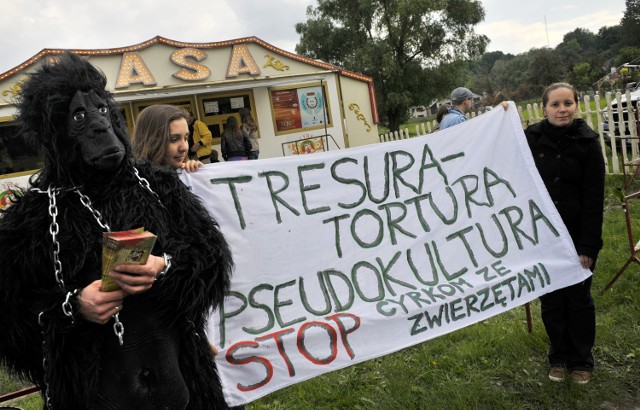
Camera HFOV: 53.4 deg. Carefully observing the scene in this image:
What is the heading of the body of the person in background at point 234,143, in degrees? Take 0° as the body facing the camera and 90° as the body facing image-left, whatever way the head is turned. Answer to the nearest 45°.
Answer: approximately 180°

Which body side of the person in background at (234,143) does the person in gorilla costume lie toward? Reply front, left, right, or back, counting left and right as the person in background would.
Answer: back

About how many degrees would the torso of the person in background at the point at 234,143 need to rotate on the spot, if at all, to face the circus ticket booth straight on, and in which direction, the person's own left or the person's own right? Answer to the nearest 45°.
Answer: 0° — they already face it

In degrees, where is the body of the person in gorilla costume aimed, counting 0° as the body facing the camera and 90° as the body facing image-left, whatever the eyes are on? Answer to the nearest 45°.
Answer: approximately 315°

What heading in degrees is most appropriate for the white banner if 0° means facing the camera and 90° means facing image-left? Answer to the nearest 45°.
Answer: approximately 0°

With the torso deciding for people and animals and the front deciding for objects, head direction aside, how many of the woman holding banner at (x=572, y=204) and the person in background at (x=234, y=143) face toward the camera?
1

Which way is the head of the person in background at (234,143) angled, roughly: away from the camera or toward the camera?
away from the camera
